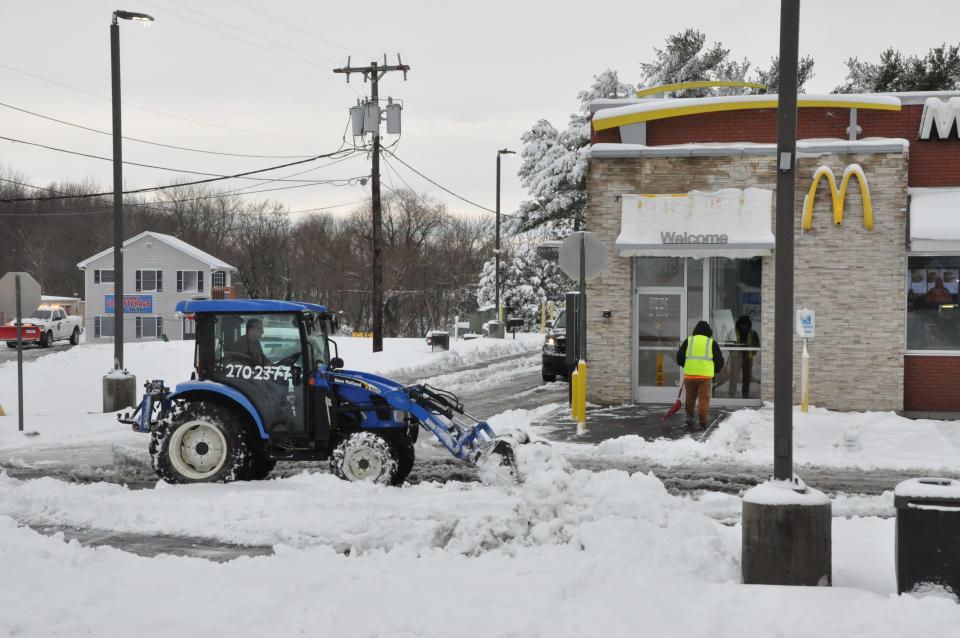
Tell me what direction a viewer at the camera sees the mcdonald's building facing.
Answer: facing the viewer

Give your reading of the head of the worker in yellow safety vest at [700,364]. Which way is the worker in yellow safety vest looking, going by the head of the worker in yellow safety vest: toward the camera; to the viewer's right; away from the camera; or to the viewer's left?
away from the camera

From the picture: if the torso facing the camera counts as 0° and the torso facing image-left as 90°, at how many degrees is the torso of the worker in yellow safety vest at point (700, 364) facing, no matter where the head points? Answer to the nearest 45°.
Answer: approximately 180°

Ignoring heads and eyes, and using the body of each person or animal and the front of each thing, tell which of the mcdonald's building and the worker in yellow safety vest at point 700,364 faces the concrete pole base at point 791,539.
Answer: the mcdonald's building

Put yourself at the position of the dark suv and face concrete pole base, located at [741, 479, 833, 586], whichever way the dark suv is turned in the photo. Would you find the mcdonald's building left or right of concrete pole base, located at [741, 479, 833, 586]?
left

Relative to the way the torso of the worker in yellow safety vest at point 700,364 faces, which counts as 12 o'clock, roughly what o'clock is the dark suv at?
The dark suv is roughly at 11 o'clock from the worker in yellow safety vest.

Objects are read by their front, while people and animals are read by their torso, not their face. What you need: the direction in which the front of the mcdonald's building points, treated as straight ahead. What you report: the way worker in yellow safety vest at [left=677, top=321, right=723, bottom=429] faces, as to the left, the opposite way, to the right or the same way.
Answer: the opposite way

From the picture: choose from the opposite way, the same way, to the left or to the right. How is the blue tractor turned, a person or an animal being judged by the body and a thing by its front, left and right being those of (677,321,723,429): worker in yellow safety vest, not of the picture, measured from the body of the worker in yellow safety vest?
to the right

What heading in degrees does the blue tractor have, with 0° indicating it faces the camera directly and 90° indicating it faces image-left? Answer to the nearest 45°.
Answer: approximately 270°

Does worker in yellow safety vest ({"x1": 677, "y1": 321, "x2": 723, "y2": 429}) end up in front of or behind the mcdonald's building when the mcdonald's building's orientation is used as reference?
in front

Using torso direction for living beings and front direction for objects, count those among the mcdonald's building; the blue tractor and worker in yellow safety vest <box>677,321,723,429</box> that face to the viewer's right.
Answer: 1

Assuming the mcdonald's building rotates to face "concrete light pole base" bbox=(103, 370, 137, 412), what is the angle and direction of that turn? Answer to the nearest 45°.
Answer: approximately 90° to its right

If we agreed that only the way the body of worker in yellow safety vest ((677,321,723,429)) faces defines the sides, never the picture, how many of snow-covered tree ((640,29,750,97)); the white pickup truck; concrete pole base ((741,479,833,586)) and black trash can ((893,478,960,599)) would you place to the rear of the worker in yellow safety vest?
2

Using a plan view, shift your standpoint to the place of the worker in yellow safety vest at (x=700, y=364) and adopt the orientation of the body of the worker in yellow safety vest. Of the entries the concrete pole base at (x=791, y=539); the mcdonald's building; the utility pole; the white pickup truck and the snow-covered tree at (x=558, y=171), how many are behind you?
1

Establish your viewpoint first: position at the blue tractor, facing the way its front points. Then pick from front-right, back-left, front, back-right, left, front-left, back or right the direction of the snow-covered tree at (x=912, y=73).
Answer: front-left
